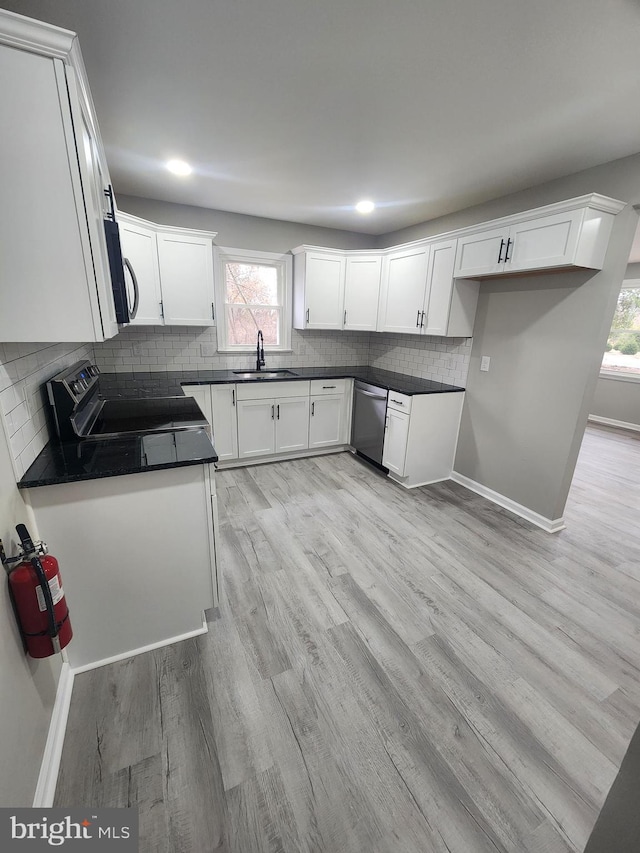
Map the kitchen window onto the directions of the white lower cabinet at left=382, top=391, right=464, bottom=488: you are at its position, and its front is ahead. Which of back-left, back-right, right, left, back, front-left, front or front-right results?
front-right

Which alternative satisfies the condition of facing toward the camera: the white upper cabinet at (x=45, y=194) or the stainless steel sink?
the stainless steel sink

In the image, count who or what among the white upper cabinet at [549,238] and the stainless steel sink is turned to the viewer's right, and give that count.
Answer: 0

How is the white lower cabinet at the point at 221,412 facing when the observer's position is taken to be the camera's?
facing the viewer

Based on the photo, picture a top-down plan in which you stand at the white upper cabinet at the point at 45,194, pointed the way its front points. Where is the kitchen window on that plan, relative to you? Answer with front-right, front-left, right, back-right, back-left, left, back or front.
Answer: front-left

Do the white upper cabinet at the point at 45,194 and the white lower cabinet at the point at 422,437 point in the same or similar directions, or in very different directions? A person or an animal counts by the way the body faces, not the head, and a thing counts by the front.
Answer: very different directions

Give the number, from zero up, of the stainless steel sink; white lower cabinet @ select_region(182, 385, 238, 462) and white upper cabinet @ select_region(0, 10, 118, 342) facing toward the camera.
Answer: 2

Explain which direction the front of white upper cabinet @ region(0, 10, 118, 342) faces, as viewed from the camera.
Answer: facing to the right of the viewer

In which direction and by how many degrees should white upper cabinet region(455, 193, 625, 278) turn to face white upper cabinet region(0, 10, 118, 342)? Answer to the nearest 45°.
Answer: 0° — it already faces it

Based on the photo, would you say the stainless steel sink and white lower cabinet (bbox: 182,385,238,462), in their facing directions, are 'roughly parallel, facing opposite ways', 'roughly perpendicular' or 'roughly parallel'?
roughly parallel

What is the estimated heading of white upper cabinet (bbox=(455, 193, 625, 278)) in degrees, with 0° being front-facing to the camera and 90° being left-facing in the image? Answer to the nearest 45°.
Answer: approximately 45°

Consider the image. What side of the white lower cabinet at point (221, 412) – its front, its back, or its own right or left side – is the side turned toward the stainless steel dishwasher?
left

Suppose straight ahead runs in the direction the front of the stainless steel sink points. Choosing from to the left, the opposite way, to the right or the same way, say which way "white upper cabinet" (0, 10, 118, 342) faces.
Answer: to the left

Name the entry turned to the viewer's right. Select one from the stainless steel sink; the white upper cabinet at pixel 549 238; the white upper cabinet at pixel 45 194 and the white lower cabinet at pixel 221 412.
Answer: the white upper cabinet at pixel 45 194

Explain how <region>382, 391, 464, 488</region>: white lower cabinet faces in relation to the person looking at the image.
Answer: facing the viewer and to the left of the viewer

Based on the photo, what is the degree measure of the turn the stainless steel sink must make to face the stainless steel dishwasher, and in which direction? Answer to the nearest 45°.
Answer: approximately 45° to its left
